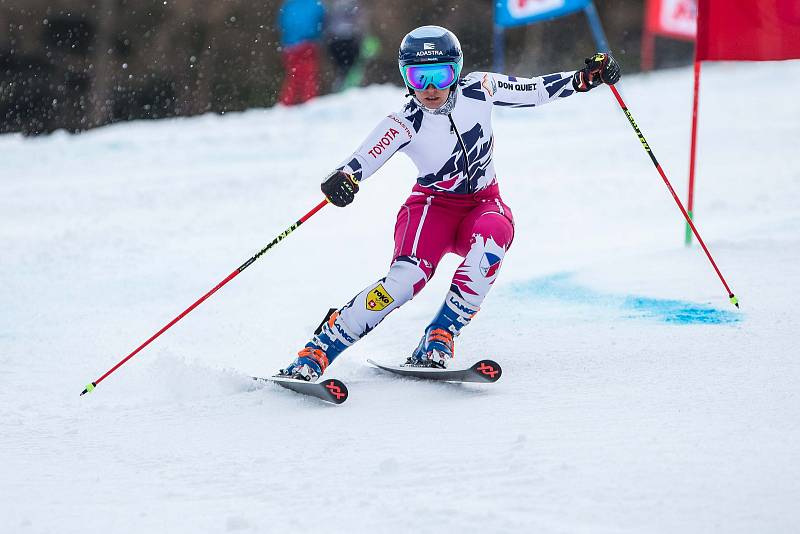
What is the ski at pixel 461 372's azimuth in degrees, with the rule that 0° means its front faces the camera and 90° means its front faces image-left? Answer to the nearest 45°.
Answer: approximately 315°

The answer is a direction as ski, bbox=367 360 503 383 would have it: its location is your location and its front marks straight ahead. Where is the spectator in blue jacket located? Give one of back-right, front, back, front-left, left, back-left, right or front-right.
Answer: back-left

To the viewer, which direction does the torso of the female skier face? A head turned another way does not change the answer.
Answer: toward the camera

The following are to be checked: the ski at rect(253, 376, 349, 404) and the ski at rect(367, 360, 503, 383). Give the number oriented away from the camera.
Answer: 0

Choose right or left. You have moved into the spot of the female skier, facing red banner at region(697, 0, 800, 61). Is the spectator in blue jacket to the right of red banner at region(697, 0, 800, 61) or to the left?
left
